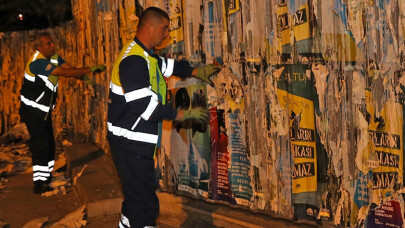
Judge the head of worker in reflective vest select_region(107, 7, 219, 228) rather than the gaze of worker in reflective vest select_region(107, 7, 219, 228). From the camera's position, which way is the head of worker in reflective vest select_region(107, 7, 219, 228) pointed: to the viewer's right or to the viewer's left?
to the viewer's right

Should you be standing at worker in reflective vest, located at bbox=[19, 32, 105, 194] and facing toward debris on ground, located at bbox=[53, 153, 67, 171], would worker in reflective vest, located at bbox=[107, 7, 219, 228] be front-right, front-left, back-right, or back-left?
back-right

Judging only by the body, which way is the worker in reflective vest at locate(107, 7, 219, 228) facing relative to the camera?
to the viewer's right

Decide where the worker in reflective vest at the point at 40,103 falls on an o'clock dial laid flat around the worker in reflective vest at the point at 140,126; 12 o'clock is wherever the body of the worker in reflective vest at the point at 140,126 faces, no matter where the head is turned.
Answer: the worker in reflective vest at the point at 40,103 is roughly at 8 o'clock from the worker in reflective vest at the point at 140,126.
